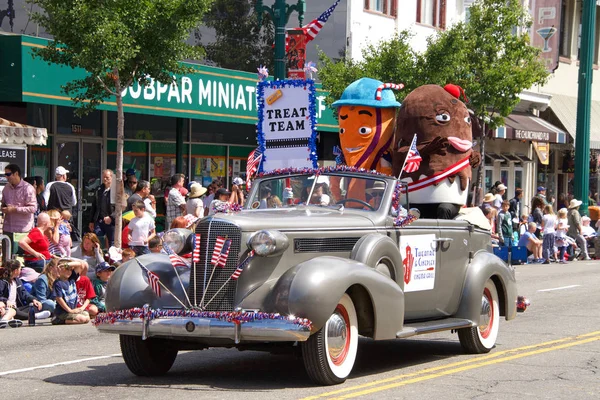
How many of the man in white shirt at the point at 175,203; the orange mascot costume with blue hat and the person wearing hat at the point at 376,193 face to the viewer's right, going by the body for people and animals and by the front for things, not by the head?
1

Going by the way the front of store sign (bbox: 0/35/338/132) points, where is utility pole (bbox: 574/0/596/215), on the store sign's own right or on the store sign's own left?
on the store sign's own left

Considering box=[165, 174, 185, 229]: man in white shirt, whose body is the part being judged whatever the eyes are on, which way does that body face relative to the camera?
to the viewer's right

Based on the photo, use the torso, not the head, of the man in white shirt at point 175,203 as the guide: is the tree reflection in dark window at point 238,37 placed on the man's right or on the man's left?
on the man's left

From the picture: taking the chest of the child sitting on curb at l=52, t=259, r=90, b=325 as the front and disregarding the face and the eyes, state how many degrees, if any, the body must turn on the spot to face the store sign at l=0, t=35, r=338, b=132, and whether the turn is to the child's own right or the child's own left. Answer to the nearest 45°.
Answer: approximately 135° to the child's own left

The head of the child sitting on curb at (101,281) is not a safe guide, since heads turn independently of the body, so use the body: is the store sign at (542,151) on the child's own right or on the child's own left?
on the child's own left

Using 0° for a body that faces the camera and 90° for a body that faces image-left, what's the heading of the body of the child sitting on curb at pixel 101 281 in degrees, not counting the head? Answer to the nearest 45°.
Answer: approximately 315°

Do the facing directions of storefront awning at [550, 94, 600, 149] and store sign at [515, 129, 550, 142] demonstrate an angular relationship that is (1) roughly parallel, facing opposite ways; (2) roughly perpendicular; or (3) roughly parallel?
roughly parallel

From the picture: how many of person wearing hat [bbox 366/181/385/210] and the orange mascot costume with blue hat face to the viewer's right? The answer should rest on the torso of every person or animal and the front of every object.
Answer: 0

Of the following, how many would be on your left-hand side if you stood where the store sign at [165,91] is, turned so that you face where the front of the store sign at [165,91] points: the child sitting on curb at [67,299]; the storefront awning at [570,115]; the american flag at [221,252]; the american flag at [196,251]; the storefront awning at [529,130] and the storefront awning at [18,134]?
2

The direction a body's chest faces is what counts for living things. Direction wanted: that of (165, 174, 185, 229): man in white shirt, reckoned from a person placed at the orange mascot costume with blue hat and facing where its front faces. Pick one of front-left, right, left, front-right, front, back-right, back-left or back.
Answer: right

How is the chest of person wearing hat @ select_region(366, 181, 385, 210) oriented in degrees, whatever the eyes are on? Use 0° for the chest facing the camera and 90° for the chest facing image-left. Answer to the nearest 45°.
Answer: approximately 45°

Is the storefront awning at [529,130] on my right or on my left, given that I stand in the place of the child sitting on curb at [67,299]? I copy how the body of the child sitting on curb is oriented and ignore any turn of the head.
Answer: on my left

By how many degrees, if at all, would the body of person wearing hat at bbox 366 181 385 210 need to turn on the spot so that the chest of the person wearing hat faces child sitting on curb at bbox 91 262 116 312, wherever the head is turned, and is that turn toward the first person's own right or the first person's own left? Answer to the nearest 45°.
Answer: approximately 90° to the first person's own right
